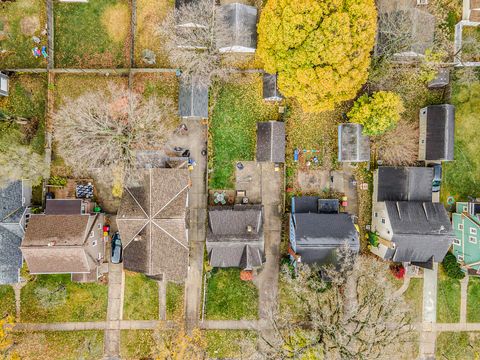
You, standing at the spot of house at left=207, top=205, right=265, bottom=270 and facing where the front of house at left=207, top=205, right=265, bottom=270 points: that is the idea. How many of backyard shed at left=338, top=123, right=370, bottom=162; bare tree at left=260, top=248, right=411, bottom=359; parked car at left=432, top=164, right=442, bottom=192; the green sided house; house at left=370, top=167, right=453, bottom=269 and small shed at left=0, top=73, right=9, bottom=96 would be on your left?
5

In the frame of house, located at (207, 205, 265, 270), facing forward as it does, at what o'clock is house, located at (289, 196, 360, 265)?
house, located at (289, 196, 360, 265) is roughly at 9 o'clock from house, located at (207, 205, 265, 270).

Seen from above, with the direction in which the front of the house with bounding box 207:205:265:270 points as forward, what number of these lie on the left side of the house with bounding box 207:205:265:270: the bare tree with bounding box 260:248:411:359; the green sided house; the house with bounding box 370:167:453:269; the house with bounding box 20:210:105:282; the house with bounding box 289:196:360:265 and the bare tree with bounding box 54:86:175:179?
4

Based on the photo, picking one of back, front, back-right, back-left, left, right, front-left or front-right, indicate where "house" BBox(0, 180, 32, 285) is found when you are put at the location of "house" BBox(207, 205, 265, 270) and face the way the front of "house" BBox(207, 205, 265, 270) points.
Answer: right

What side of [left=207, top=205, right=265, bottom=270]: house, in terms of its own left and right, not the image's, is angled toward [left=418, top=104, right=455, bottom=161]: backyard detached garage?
left

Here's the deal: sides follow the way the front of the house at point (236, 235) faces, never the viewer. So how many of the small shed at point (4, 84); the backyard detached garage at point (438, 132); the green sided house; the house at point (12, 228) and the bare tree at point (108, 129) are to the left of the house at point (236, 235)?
2

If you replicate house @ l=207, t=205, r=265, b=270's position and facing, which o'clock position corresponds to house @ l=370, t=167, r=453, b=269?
house @ l=370, t=167, r=453, b=269 is roughly at 9 o'clock from house @ l=207, t=205, r=265, b=270.

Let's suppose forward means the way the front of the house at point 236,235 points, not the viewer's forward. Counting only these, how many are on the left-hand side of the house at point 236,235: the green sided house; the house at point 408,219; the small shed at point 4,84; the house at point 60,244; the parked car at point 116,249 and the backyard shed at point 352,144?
3

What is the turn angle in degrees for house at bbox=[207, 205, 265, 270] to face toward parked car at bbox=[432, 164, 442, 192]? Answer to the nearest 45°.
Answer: approximately 90° to its left

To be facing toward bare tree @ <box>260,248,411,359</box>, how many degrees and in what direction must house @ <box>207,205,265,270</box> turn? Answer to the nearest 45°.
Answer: approximately 90° to its left

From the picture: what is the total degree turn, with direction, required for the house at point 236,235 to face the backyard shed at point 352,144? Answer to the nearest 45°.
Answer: approximately 90° to its left

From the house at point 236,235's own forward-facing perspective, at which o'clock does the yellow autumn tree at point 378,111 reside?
The yellow autumn tree is roughly at 9 o'clock from the house.

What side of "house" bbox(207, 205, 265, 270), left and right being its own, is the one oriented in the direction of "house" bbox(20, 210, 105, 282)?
right
